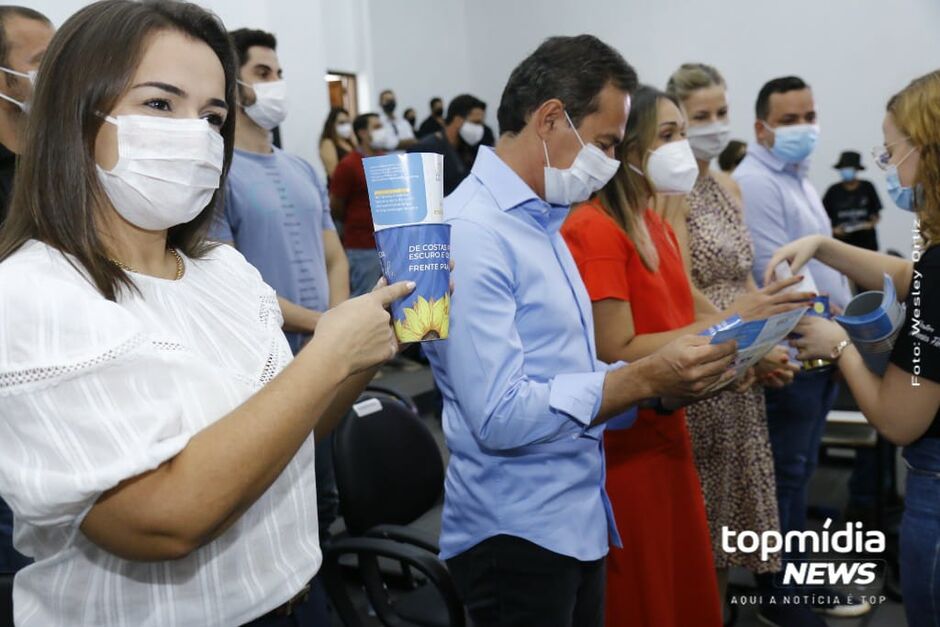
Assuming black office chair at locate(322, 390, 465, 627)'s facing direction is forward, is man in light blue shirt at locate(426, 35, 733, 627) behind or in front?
in front

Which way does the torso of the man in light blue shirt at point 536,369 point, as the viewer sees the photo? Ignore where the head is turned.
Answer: to the viewer's right

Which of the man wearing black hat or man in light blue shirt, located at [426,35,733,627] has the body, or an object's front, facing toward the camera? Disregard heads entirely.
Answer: the man wearing black hat

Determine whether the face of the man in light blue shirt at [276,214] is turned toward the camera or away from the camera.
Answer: toward the camera

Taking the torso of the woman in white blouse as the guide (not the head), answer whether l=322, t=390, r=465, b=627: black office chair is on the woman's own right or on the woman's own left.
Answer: on the woman's own left

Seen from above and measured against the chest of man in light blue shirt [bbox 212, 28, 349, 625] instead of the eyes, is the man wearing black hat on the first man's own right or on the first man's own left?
on the first man's own left

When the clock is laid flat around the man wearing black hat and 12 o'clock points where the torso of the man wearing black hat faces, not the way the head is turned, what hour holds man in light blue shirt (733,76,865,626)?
The man in light blue shirt is roughly at 12 o'clock from the man wearing black hat.

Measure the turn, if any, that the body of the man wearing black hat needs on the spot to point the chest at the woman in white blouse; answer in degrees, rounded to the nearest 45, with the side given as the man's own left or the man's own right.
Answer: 0° — they already face them

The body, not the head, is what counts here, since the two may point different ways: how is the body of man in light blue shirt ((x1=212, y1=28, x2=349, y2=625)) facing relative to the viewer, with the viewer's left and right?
facing the viewer and to the right of the viewer

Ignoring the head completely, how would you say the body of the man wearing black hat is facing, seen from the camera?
toward the camera

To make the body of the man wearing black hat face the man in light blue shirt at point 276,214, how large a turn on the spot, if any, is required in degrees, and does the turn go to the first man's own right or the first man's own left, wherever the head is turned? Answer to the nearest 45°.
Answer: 0° — they already face them

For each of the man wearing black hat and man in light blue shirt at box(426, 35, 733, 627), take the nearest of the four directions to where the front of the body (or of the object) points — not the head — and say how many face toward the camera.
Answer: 1

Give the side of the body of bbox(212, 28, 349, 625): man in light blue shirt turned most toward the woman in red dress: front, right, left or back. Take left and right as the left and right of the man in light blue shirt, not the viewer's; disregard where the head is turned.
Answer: front

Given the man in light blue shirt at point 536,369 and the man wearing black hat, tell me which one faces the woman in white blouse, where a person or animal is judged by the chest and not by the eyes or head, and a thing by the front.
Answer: the man wearing black hat
